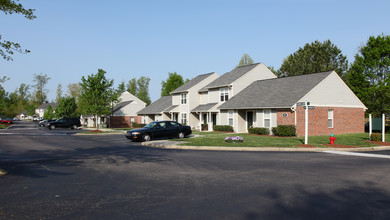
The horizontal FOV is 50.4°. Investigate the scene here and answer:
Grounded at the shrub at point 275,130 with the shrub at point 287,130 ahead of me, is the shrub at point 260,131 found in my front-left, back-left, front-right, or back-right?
back-right

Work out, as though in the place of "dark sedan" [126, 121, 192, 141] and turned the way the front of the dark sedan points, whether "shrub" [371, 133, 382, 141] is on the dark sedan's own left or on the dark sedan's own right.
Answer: on the dark sedan's own left
